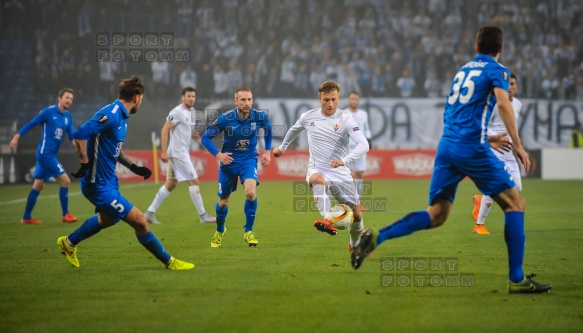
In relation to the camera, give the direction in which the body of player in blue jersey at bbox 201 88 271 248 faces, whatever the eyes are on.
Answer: toward the camera

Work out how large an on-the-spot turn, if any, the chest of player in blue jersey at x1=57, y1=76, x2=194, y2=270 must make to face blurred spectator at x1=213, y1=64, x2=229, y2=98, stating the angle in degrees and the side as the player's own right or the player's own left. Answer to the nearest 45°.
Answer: approximately 90° to the player's own left

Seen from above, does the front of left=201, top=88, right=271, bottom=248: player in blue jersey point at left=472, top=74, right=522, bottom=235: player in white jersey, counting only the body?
no

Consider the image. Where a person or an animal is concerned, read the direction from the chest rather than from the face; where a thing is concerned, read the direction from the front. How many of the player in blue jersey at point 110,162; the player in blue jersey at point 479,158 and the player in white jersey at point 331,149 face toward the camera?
1

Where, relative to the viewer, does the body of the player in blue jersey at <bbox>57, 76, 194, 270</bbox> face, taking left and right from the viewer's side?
facing to the right of the viewer

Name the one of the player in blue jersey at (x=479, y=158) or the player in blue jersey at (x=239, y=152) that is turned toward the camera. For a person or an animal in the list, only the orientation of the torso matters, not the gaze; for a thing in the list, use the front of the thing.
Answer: the player in blue jersey at (x=239, y=152)

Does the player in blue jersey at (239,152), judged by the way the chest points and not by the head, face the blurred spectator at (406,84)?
no

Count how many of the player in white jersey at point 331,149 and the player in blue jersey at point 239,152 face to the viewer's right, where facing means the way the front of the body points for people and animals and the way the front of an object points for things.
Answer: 0

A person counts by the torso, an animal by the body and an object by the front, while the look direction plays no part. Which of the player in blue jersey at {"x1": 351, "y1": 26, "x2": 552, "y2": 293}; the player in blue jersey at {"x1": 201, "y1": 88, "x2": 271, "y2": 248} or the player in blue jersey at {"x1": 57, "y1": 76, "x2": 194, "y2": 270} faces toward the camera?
the player in blue jersey at {"x1": 201, "y1": 88, "x2": 271, "y2": 248}

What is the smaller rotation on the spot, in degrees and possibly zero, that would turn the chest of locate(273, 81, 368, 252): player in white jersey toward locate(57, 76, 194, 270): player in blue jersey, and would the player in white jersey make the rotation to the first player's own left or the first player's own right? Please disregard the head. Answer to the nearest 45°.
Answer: approximately 45° to the first player's own right

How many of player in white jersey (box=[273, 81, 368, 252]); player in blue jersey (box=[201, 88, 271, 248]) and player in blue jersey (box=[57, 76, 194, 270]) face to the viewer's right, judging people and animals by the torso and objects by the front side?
1

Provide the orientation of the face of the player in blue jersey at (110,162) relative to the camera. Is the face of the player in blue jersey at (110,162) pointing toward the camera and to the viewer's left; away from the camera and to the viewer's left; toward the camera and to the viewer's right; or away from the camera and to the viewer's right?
away from the camera and to the viewer's right

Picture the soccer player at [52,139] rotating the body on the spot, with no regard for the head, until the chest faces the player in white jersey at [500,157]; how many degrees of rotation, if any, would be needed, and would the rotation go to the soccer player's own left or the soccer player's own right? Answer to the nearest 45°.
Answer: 0° — they already face them

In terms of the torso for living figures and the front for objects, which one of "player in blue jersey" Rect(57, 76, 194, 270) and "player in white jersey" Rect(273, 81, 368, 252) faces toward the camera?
the player in white jersey
